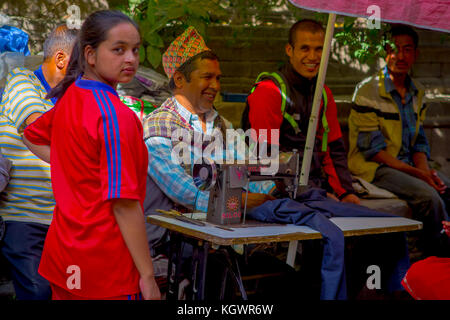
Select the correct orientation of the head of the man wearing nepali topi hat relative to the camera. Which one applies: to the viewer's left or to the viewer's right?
to the viewer's right

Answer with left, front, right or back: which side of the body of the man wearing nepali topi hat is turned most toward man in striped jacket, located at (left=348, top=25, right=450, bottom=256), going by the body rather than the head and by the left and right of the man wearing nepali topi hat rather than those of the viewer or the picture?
left

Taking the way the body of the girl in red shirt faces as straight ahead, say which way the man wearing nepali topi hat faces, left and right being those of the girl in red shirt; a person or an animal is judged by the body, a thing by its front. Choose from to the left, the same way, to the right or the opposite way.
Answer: to the right

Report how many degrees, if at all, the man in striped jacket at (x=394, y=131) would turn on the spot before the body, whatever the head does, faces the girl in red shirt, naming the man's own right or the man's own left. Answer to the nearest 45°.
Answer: approximately 45° to the man's own right

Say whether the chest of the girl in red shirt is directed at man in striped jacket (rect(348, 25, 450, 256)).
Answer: yes

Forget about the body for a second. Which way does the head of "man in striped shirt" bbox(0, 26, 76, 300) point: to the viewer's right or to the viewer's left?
to the viewer's right

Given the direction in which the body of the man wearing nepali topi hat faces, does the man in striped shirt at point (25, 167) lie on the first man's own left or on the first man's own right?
on the first man's own right

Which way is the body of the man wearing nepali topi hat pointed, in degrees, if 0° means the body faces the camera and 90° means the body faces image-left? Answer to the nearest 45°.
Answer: approximately 315°

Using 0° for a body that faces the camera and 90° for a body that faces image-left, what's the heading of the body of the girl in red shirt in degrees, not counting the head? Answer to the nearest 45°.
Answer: approximately 225°

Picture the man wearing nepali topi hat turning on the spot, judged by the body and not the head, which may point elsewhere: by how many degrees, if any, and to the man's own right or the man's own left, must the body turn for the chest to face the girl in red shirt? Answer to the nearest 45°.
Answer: approximately 45° to the man's own right
